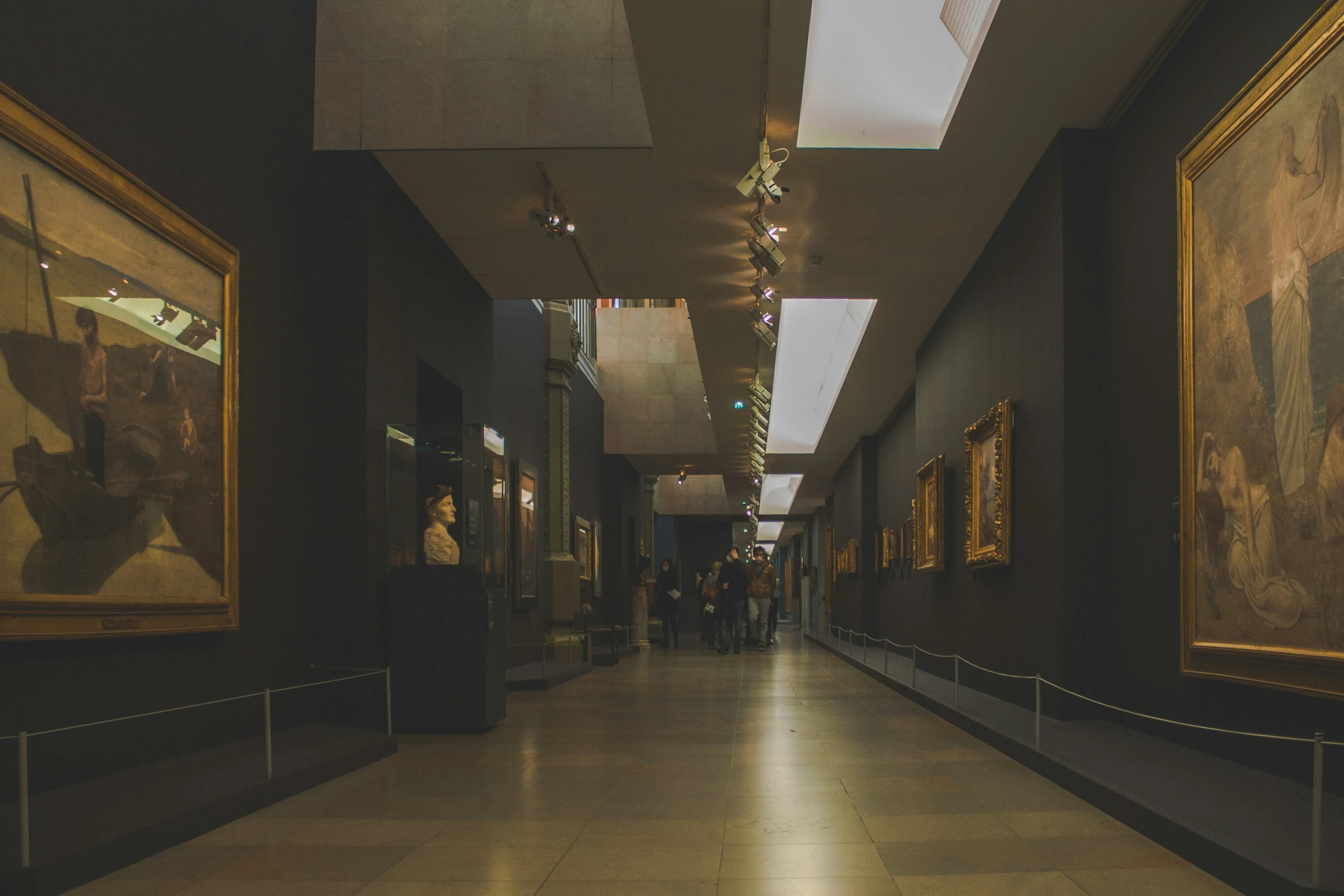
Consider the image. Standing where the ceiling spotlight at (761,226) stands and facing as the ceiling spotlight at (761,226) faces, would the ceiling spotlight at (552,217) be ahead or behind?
behind

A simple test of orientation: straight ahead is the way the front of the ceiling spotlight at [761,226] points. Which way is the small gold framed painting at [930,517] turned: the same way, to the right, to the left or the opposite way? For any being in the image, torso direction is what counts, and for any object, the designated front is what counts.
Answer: the opposite way

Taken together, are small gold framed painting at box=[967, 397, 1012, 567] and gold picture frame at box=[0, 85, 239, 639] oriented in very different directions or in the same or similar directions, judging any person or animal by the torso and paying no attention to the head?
very different directions

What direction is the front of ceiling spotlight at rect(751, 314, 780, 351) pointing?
to the viewer's right

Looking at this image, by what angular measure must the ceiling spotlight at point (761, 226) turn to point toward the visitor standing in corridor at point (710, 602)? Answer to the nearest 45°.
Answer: approximately 90° to its left

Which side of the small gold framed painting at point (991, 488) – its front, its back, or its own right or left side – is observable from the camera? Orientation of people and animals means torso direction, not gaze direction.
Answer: left

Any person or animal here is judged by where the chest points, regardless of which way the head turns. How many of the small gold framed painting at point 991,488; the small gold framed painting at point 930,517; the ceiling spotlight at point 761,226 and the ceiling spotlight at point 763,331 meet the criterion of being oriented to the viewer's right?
2

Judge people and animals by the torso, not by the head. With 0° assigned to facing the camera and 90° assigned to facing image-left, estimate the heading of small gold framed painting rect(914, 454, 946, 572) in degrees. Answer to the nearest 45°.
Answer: approximately 90°

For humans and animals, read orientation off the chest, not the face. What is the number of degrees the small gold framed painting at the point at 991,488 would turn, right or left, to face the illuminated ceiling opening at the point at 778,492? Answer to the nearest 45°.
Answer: approximately 90° to its right
